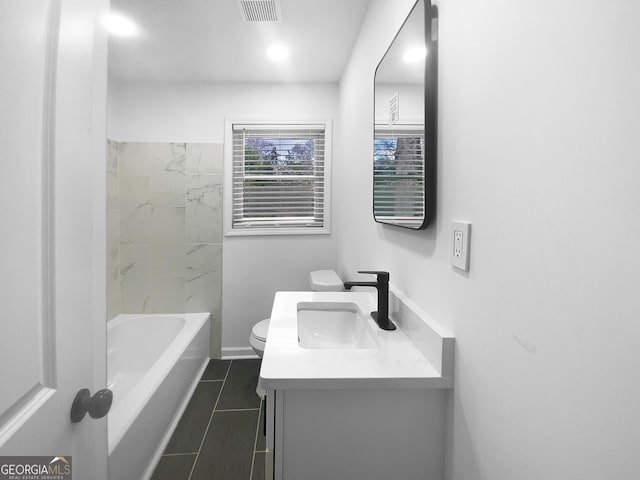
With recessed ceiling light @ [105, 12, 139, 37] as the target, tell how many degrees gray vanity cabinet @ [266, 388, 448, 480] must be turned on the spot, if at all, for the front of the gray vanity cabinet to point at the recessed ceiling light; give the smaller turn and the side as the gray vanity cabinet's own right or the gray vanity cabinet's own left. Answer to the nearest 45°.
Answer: approximately 45° to the gray vanity cabinet's own right

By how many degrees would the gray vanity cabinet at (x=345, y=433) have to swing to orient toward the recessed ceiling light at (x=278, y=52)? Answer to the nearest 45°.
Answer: approximately 90° to its right

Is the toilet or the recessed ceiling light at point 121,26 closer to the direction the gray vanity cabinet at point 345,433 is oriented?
the recessed ceiling light

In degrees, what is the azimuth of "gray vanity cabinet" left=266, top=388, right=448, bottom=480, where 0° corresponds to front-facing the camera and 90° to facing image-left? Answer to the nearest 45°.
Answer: approximately 90°

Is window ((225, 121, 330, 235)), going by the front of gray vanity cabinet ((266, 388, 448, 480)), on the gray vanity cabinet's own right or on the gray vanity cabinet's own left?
on the gray vanity cabinet's own right

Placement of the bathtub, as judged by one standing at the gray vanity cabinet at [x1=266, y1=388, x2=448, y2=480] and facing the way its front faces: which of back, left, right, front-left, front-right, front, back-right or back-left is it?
front-right
